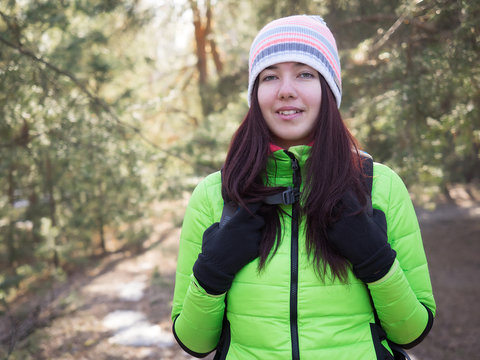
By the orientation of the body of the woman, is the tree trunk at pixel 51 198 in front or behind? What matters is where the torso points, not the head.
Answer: behind

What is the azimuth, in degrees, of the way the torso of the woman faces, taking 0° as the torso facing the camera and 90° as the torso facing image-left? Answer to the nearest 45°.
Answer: approximately 0°

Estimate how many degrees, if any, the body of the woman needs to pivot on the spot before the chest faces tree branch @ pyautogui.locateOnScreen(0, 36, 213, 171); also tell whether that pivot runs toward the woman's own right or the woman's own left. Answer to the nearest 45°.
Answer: approximately 135° to the woman's own right
